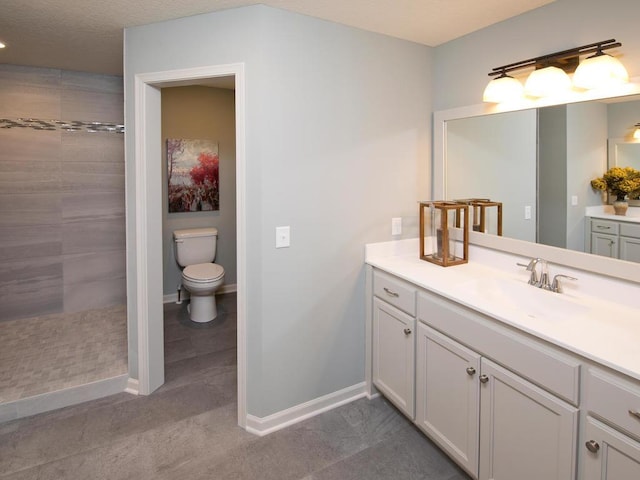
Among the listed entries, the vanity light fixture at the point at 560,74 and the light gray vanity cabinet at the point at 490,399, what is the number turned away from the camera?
0

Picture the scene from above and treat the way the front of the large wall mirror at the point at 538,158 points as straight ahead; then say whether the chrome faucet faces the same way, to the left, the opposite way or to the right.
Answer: the same way

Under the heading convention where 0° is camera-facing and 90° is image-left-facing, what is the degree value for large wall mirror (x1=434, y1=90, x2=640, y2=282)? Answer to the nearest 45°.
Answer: approximately 45°

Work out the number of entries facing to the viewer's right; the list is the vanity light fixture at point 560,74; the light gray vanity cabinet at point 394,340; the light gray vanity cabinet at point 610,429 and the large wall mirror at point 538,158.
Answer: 0

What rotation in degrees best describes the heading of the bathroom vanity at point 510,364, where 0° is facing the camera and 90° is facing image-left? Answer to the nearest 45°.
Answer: approximately 45°

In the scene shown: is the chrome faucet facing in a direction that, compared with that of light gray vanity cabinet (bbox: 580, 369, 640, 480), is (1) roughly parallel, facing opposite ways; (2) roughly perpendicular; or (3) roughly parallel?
roughly parallel

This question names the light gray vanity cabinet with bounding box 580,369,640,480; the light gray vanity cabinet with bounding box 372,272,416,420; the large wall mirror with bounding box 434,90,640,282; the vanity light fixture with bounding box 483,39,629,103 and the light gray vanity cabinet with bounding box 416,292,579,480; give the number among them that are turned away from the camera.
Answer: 0

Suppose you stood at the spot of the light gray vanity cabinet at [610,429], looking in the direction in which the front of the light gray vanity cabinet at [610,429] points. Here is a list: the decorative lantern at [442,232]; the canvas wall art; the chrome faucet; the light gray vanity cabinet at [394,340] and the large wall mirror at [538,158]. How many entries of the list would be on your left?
0

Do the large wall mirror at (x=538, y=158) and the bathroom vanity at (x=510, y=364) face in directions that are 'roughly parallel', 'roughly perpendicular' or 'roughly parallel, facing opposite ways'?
roughly parallel

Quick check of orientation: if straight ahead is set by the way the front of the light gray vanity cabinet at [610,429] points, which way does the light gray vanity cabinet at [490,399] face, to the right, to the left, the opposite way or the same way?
the same way

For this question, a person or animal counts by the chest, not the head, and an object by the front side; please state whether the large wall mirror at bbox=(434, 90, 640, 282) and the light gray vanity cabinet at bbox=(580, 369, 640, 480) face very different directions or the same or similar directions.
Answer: same or similar directions
